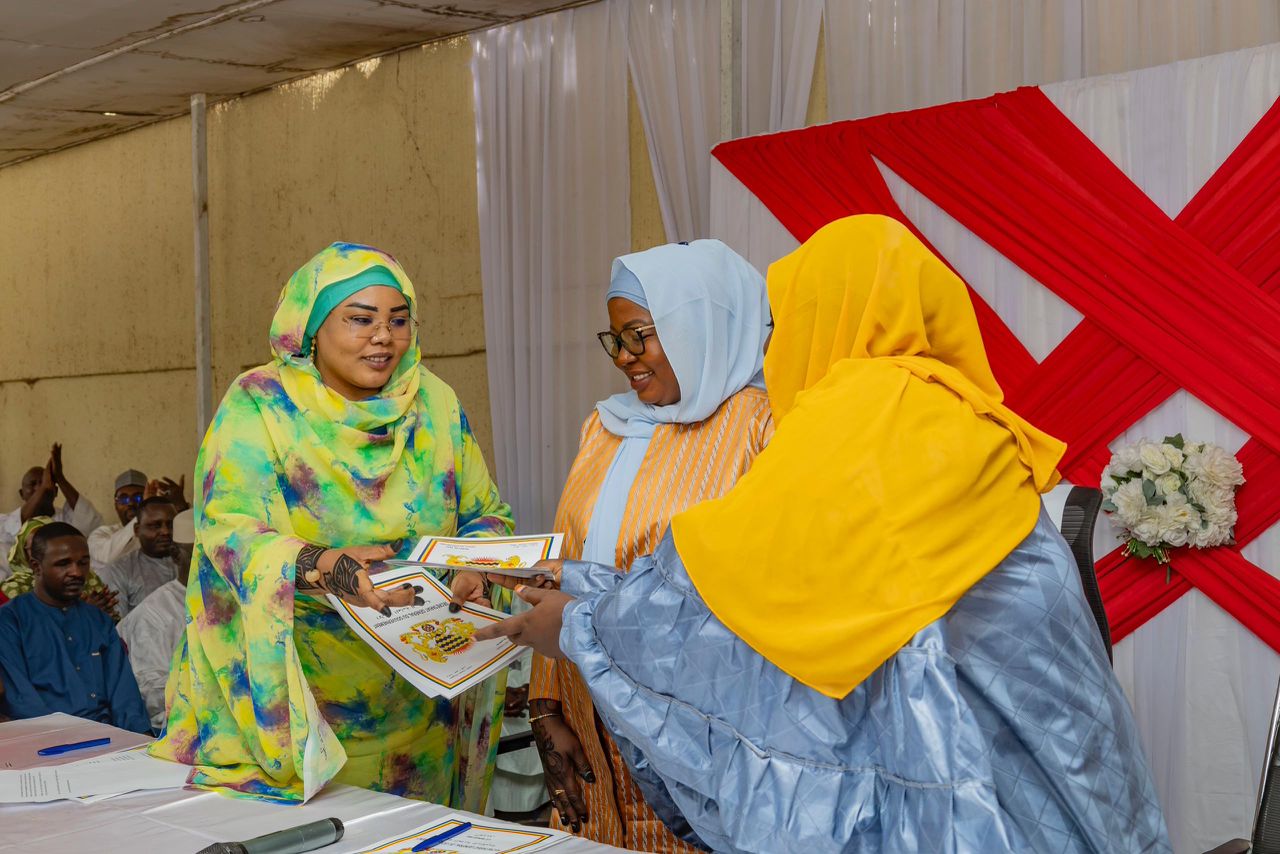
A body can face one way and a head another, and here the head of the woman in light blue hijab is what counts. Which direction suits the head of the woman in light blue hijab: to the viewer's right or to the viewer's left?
to the viewer's left

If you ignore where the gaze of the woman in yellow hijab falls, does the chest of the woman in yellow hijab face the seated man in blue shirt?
yes

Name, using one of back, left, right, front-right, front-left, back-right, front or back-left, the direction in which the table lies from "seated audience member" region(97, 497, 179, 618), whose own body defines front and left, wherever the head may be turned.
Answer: front-right

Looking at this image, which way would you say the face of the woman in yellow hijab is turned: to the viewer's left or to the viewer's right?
to the viewer's left

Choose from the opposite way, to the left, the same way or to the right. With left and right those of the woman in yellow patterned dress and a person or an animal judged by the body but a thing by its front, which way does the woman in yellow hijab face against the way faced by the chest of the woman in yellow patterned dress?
the opposite way

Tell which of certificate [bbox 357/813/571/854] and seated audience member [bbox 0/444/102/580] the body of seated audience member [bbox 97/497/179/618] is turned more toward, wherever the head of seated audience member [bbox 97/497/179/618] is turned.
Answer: the certificate

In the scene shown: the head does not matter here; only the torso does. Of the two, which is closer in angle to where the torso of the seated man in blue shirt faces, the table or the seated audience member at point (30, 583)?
the table

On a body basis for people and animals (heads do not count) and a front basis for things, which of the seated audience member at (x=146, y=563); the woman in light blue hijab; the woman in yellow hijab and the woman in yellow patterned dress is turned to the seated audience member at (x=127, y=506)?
the woman in yellow hijab
